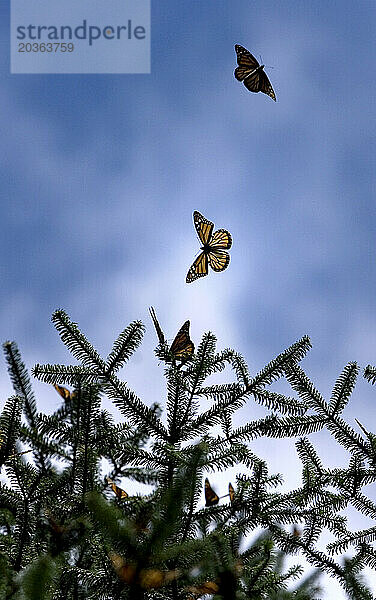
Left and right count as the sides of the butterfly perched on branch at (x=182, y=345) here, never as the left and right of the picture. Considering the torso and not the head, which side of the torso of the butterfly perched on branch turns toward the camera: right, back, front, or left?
left

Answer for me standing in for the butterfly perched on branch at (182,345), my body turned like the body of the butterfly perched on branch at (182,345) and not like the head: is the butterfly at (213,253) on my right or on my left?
on my right
